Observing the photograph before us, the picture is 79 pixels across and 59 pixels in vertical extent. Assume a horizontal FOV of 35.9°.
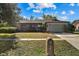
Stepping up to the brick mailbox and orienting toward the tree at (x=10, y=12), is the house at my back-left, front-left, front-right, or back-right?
front-right

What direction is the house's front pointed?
toward the camera

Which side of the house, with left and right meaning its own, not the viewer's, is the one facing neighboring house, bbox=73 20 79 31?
left

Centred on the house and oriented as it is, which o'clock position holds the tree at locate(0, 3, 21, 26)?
The tree is roughly at 3 o'clock from the house.
